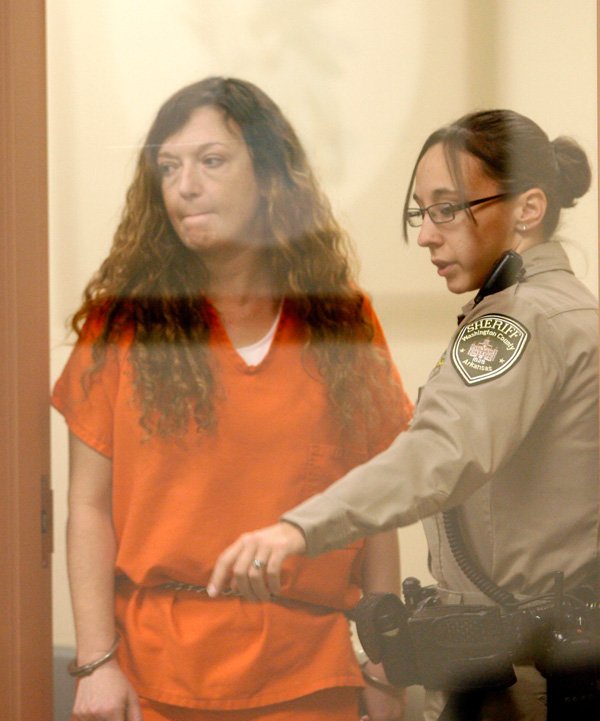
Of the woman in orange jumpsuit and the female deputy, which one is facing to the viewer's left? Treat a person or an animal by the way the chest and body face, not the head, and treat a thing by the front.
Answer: the female deputy

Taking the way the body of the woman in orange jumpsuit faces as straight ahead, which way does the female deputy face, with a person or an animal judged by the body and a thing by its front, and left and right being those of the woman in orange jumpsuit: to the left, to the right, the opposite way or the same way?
to the right

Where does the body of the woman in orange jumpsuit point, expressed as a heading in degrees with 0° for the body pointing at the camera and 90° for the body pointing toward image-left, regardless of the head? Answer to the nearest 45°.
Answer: approximately 0°

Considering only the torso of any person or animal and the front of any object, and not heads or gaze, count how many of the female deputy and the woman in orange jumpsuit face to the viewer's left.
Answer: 1

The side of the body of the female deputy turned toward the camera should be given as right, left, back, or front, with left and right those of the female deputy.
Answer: left
